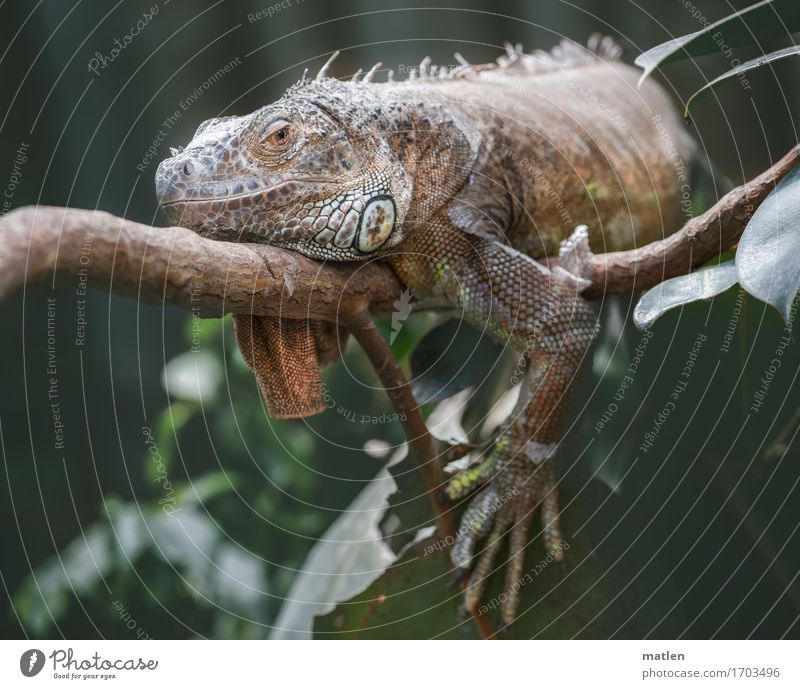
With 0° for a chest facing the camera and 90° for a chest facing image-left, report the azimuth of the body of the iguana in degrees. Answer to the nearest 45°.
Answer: approximately 45°
